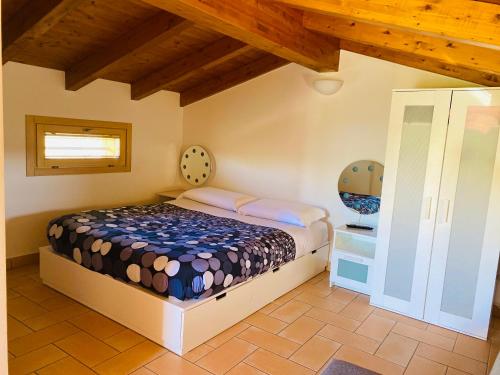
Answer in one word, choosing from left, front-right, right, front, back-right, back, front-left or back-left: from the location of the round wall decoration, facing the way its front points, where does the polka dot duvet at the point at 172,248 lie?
front-left

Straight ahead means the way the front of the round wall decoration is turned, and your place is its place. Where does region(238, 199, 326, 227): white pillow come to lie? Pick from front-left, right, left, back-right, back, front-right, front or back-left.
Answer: left

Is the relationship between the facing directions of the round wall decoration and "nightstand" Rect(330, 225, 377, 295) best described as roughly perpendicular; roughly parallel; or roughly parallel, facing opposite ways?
roughly parallel

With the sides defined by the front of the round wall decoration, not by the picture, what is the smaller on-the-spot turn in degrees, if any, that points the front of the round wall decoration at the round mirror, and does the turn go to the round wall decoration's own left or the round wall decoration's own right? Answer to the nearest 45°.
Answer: approximately 90° to the round wall decoration's own left

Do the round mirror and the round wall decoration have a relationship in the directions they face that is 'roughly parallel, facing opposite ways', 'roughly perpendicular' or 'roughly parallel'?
roughly parallel

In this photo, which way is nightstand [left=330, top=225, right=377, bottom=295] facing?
toward the camera

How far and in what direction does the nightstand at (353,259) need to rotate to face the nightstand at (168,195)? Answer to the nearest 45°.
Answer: approximately 90° to its right

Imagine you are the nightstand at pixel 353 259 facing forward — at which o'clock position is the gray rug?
The gray rug is roughly at 12 o'clock from the nightstand.

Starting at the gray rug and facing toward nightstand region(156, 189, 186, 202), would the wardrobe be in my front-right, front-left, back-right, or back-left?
front-right

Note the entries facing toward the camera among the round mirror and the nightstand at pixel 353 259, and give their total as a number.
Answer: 2

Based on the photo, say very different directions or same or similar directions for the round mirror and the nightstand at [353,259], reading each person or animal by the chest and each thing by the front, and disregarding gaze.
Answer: same or similar directions

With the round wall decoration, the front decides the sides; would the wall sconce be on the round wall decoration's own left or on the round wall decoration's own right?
on the round wall decoration's own left

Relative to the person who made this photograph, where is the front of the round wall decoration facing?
facing the viewer and to the left of the viewer

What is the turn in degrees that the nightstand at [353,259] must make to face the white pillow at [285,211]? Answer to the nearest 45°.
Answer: approximately 90° to its right
